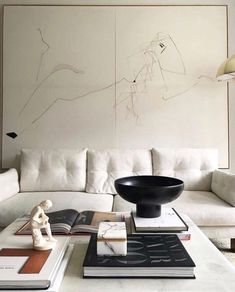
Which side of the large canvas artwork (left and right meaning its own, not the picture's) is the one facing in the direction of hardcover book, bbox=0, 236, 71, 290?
front

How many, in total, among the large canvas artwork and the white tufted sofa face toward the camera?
2

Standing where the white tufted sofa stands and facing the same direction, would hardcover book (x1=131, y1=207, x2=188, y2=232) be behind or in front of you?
in front

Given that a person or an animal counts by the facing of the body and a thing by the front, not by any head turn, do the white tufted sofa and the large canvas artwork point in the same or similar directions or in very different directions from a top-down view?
same or similar directions

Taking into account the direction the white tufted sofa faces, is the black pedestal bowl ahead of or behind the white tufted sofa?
ahead

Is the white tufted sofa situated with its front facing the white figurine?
yes

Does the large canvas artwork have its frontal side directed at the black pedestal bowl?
yes

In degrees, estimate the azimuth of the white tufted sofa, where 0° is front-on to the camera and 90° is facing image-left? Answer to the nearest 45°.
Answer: approximately 0°

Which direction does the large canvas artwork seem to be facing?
toward the camera

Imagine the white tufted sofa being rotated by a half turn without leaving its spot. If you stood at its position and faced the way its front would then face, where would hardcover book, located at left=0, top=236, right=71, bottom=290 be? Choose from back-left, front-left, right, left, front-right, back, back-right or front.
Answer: back

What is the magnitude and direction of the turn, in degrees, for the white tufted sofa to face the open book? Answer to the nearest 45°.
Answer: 0° — it already faces it
